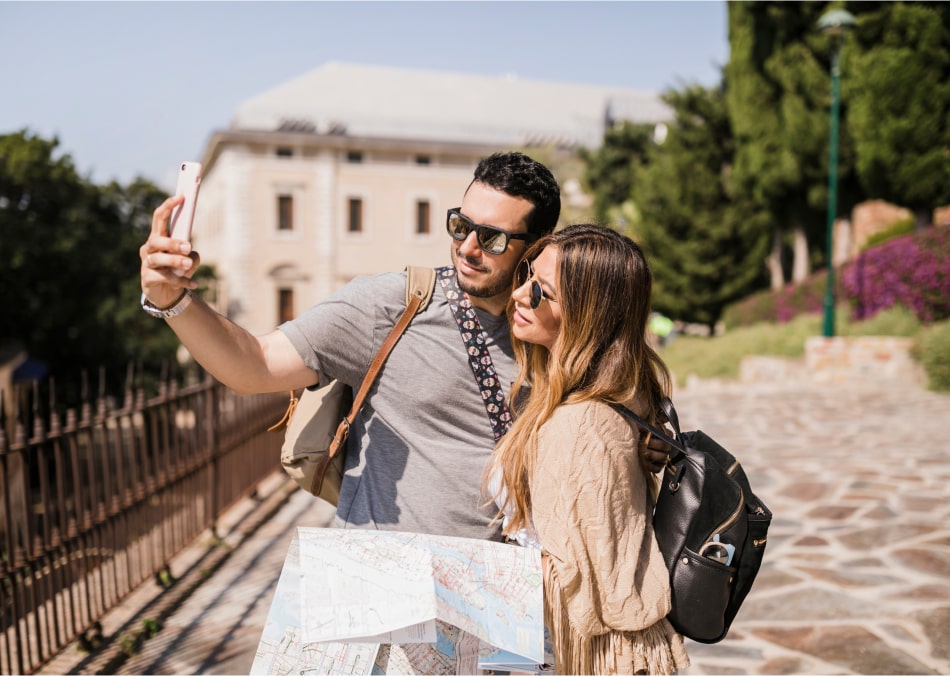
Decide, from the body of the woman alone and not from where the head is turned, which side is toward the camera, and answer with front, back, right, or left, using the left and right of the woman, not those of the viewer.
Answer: left

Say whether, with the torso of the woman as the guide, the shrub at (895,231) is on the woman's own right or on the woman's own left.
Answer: on the woman's own right

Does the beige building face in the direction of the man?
yes

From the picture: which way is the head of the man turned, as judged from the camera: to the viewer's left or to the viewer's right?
to the viewer's left

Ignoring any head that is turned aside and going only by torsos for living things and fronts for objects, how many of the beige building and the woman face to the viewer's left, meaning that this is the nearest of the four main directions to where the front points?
1

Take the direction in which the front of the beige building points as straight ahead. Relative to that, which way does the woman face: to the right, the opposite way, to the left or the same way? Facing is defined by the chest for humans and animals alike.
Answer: to the right
